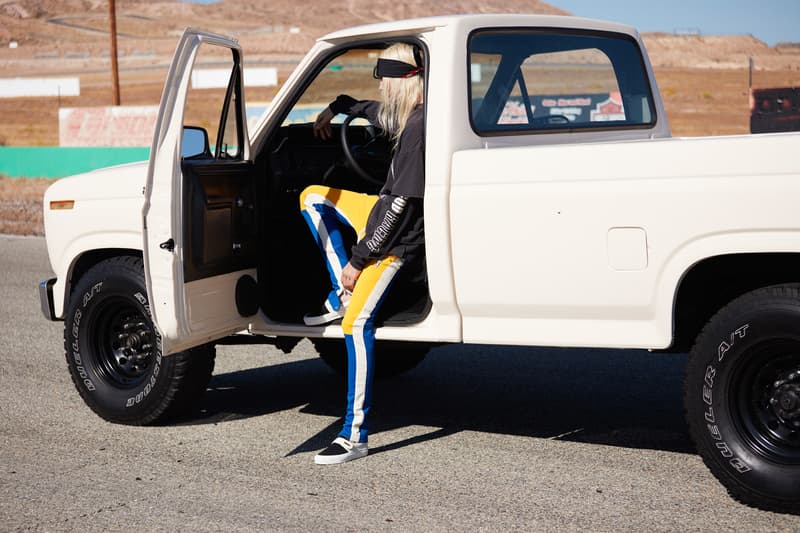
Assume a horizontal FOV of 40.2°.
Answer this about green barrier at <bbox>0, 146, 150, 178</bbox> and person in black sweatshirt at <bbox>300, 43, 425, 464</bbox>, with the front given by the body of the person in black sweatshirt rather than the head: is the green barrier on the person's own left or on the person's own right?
on the person's own right
